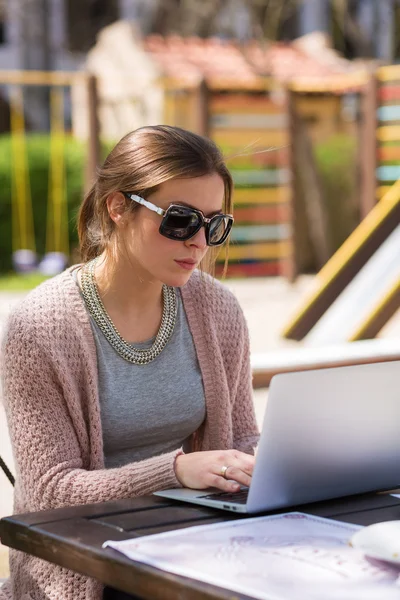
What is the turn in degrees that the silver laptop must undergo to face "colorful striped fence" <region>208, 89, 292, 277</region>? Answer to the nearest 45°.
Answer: approximately 45° to its right

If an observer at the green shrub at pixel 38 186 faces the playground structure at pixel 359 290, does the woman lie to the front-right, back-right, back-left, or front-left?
front-right

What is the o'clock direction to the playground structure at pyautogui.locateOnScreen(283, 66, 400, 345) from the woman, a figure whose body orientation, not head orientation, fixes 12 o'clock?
The playground structure is roughly at 8 o'clock from the woman.

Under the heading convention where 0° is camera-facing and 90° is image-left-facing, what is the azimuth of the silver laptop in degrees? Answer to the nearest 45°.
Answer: approximately 135°

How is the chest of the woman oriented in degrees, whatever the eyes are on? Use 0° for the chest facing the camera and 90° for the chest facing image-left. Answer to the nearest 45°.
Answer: approximately 315°

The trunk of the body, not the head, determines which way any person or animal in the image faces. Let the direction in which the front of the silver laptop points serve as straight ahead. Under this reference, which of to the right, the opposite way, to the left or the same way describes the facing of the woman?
the opposite way

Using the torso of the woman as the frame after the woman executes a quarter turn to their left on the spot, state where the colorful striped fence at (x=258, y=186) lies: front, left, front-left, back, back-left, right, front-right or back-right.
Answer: front-left

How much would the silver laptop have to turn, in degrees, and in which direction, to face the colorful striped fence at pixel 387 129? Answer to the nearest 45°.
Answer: approximately 45° to its right

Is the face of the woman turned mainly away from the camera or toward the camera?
toward the camera
